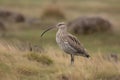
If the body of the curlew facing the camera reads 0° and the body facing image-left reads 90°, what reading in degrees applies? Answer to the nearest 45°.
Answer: approximately 90°

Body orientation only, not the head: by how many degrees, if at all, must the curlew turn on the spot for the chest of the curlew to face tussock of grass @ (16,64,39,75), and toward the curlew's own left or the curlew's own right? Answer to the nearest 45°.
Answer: approximately 45° to the curlew's own left
